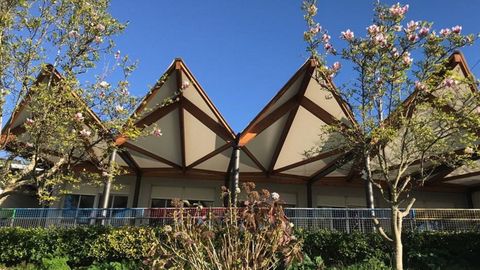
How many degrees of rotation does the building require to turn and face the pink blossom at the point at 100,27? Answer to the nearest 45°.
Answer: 0° — it already faces it

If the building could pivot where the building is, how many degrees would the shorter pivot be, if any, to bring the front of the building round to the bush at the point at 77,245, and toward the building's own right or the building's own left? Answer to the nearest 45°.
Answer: approximately 45° to the building's own right

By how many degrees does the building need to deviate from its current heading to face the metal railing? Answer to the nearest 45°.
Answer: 0° — it already faces it

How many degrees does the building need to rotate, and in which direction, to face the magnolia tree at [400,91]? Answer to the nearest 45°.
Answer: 0° — it already faces it

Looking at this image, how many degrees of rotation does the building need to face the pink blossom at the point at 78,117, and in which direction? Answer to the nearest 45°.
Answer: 0° — it already faces it

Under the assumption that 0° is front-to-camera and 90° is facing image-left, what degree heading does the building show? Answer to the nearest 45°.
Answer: approximately 0°

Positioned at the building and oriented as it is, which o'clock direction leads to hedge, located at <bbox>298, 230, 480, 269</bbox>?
The hedge is roughly at 11 o'clock from the building.
